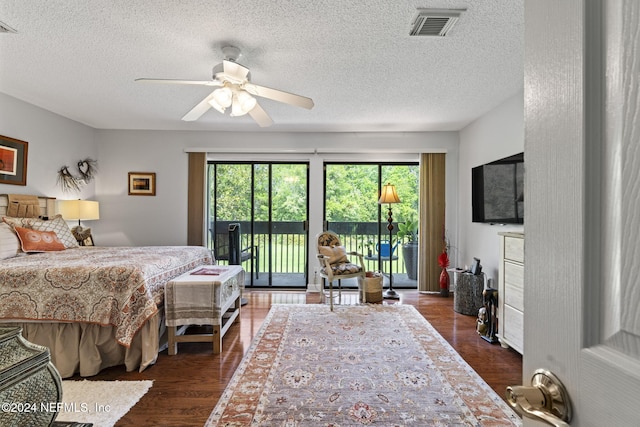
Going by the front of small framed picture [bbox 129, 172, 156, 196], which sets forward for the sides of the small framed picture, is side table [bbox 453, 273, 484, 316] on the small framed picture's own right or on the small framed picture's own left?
on the small framed picture's own left

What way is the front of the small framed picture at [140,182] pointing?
toward the camera

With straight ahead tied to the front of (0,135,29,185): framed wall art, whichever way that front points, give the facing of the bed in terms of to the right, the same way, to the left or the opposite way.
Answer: the same way

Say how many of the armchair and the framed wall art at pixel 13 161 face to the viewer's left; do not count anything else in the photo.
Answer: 0

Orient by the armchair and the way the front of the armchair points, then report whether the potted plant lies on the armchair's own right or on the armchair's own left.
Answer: on the armchair's own left

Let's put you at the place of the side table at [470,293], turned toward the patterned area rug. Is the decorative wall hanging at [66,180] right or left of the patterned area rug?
right

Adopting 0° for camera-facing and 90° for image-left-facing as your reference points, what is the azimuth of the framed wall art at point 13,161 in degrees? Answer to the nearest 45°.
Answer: approximately 315°

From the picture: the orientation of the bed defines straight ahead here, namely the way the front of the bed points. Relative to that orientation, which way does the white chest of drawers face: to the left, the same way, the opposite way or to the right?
the opposite way

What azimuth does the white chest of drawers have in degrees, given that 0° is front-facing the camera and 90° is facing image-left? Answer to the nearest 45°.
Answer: approximately 45°

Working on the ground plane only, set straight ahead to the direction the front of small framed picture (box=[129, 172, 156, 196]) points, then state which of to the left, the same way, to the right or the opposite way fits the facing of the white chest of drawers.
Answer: to the right

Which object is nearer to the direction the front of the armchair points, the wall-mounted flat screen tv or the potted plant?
the wall-mounted flat screen tv

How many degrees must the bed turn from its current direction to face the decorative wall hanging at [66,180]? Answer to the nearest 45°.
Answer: approximately 135° to its left

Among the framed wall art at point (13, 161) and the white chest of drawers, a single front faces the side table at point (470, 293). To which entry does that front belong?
the framed wall art

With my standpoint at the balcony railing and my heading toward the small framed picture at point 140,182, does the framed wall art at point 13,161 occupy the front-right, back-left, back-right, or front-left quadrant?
front-left

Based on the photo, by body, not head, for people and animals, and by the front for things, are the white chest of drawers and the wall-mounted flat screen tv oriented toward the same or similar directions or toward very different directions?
same or similar directions

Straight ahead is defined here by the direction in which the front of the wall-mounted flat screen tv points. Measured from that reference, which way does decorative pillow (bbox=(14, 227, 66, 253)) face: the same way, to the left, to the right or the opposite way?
the opposite way

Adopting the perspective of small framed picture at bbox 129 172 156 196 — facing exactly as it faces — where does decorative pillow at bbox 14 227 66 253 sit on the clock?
The decorative pillow is roughly at 1 o'clock from the small framed picture.

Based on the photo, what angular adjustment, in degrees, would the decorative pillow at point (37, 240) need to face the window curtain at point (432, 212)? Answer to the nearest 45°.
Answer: approximately 45° to its left

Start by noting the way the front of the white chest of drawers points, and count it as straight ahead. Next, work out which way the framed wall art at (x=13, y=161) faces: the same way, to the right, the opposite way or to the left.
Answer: the opposite way

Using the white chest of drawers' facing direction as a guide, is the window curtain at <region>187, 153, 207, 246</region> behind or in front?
in front

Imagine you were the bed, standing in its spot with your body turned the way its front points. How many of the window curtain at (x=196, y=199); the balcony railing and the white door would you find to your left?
2

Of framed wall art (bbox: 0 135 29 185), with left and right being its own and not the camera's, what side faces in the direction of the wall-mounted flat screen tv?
front

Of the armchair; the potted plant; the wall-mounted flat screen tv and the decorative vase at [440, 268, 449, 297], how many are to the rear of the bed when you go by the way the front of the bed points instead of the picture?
0
